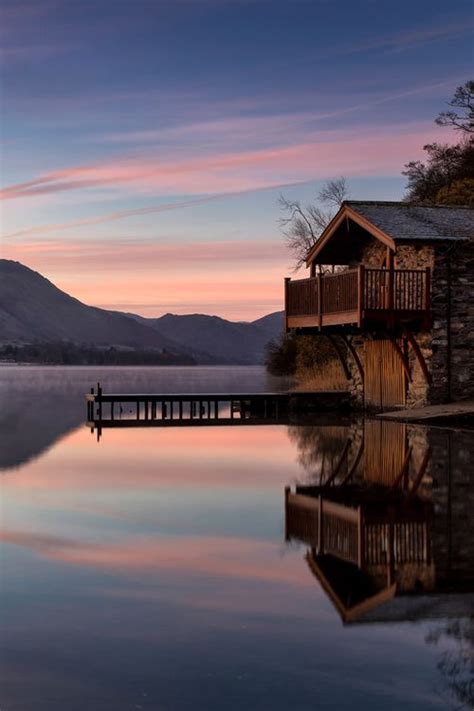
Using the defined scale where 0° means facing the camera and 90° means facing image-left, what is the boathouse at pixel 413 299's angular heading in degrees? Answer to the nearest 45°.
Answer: approximately 45°
